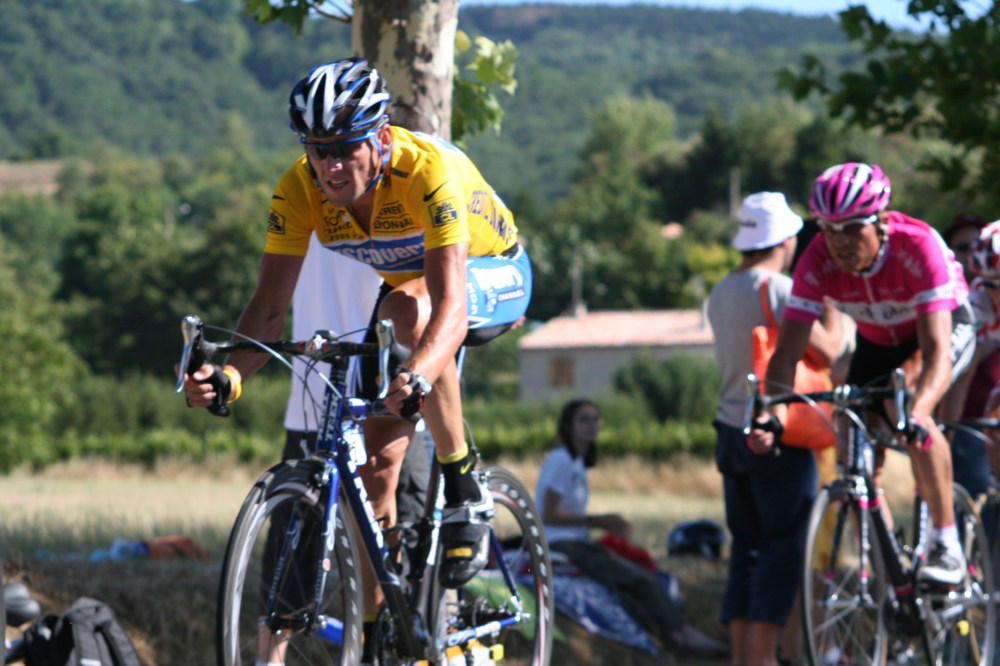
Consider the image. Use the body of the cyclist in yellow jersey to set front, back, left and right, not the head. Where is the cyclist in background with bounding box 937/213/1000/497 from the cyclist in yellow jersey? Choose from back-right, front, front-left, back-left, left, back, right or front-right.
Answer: back

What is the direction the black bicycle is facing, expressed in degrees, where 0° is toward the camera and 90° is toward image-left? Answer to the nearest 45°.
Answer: approximately 45°

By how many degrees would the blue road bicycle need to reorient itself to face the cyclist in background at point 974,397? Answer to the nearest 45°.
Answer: approximately 180°

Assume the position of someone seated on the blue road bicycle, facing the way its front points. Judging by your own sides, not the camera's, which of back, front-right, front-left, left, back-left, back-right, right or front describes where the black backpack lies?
right

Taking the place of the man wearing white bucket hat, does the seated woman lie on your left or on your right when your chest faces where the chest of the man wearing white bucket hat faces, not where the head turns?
on your left

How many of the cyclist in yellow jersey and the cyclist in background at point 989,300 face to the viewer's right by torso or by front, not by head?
0

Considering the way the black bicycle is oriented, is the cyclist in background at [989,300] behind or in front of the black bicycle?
behind

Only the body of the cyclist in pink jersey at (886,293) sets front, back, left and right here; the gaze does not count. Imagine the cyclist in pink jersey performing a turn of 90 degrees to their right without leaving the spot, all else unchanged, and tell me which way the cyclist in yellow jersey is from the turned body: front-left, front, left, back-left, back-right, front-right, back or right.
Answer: left

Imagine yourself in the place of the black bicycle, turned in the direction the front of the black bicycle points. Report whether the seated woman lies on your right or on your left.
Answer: on your right

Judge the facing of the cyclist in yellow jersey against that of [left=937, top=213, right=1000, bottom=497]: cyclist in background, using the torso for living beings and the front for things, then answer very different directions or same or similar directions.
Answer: same or similar directions

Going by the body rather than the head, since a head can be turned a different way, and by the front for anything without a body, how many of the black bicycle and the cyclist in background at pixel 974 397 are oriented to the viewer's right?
0

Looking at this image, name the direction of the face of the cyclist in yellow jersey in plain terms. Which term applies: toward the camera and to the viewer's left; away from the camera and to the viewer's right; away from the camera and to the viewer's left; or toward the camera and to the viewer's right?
toward the camera and to the viewer's left

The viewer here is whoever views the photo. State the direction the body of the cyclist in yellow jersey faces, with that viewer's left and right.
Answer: facing the viewer and to the left of the viewer

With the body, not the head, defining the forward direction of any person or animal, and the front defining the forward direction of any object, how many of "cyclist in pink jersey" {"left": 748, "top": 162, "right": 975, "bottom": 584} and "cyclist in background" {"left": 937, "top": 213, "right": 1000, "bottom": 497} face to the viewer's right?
0

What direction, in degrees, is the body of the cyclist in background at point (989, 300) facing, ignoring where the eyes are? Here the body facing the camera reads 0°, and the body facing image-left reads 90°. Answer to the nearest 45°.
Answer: approximately 45°

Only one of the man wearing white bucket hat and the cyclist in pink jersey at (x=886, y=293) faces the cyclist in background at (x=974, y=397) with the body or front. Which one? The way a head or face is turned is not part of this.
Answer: the man wearing white bucket hat

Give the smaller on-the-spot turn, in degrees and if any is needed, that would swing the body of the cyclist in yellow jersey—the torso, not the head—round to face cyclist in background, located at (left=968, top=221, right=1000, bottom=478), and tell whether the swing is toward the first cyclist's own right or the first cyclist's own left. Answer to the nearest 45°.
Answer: approximately 180°

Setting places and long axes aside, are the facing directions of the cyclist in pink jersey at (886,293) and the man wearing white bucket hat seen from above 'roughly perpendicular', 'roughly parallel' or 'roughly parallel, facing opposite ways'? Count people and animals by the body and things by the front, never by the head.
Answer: roughly parallel, facing opposite ways

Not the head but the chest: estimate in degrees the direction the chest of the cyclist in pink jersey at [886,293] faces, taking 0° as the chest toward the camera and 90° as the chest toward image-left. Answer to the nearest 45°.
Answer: approximately 45°

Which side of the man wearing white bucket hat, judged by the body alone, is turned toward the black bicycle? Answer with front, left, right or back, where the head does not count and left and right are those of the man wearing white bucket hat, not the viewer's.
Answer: right

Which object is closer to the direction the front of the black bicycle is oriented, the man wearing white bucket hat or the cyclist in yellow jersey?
the cyclist in yellow jersey
